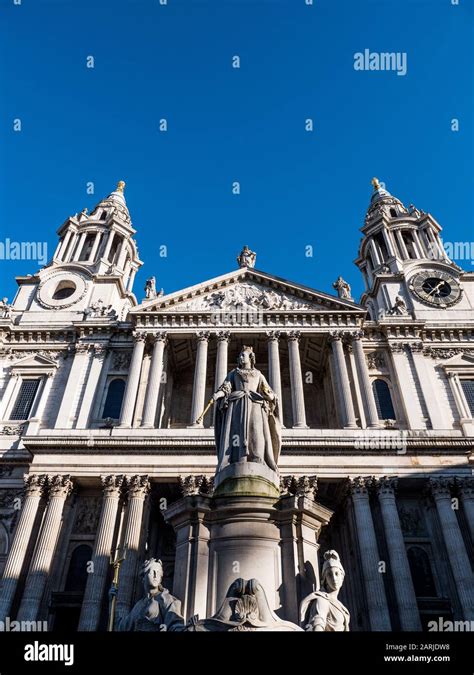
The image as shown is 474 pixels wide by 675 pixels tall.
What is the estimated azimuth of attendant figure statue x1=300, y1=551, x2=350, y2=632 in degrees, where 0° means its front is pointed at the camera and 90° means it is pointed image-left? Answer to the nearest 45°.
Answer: approximately 315°

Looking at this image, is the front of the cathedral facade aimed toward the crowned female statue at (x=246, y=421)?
yes

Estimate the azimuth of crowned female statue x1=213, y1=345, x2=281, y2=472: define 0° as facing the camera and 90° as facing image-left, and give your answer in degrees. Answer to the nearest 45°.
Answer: approximately 0°

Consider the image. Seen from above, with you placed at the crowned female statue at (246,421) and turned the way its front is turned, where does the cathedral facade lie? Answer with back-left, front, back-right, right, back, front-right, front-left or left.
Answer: back

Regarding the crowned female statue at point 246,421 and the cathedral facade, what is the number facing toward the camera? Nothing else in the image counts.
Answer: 2

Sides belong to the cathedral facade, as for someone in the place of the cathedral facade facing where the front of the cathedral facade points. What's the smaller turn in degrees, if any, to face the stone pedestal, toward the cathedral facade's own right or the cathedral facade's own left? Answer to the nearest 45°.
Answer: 0° — it already faces it
